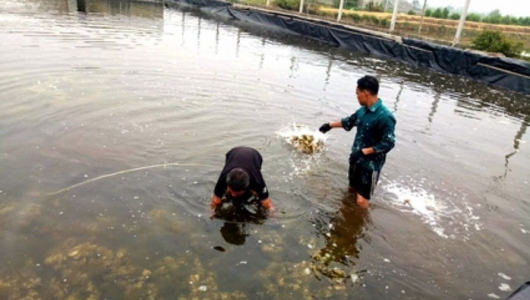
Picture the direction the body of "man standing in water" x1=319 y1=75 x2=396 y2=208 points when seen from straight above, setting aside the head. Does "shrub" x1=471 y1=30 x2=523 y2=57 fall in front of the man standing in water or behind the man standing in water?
behind

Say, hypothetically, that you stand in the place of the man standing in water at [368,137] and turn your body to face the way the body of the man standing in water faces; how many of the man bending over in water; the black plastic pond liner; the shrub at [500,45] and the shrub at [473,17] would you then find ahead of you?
1

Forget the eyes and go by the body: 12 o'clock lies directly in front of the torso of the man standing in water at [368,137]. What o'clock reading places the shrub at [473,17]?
The shrub is roughly at 5 o'clock from the man standing in water.

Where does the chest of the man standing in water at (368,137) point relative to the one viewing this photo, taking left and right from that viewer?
facing the viewer and to the left of the viewer

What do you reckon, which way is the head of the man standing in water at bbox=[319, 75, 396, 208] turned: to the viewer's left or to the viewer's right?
to the viewer's left

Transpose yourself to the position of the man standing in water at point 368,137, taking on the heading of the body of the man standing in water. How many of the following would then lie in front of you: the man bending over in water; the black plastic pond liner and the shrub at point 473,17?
1

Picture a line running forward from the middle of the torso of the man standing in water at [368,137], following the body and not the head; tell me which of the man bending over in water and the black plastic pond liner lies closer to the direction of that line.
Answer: the man bending over in water

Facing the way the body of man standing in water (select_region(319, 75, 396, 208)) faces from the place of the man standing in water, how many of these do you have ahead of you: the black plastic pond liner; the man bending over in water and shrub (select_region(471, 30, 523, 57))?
1

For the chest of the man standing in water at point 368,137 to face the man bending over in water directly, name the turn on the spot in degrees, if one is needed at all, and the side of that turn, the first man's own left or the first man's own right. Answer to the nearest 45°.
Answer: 0° — they already face them

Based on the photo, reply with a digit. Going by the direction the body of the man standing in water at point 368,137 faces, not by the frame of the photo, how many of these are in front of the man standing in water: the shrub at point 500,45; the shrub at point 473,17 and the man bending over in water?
1

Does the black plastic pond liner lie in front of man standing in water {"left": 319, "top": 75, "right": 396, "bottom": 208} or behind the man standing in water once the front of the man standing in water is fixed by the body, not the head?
behind
